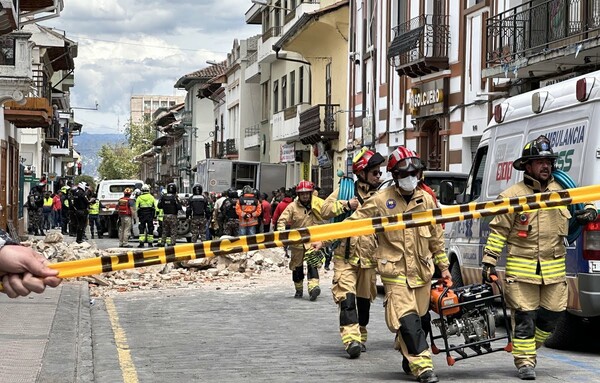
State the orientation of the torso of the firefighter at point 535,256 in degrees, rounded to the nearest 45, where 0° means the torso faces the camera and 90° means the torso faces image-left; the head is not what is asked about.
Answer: approximately 0°

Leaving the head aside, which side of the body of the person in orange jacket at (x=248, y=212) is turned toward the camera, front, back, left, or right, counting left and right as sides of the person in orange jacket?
back

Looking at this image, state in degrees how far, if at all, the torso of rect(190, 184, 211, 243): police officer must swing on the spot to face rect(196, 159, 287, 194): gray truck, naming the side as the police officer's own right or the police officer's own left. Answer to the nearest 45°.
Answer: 0° — they already face it

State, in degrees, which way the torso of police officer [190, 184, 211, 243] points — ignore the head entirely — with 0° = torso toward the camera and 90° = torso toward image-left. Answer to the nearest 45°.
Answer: approximately 180°

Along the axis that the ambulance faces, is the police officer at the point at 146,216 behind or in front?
in front

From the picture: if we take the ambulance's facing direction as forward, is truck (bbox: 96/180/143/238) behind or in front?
in front

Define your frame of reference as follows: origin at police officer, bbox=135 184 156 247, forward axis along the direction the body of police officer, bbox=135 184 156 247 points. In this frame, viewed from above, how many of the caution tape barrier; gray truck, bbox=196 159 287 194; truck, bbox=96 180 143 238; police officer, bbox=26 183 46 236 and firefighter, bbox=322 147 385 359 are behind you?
2
